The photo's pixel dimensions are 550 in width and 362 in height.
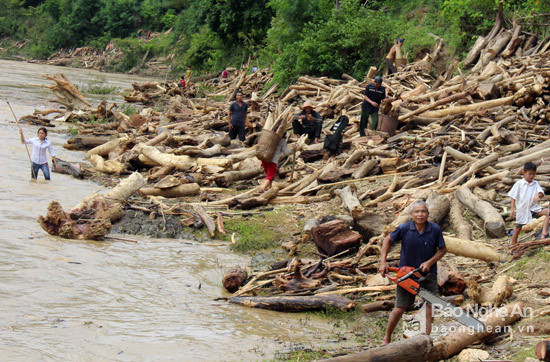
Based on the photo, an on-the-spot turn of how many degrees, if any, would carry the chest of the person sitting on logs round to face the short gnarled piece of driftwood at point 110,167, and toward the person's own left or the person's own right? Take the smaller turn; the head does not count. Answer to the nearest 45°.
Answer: approximately 90° to the person's own right

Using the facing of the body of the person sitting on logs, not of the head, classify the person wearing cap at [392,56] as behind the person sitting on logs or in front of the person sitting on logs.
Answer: behind

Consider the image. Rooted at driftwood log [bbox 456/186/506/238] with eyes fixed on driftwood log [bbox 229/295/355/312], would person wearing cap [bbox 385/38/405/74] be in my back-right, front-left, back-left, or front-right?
back-right

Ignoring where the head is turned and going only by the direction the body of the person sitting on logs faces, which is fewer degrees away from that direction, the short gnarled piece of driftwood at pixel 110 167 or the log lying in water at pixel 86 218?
the log lying in water

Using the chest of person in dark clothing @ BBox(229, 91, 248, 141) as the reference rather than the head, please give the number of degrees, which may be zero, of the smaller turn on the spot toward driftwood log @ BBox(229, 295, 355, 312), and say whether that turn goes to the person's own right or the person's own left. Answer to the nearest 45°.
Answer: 0° — they already face it

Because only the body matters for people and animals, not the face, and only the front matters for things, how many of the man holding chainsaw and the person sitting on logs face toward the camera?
2

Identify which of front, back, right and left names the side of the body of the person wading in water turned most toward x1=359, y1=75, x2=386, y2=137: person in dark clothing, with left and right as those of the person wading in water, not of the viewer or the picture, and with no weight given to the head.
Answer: left

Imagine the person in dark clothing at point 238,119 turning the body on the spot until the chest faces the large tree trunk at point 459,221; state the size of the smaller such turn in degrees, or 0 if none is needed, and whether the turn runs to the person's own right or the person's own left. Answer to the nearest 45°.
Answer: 0° — they already face it

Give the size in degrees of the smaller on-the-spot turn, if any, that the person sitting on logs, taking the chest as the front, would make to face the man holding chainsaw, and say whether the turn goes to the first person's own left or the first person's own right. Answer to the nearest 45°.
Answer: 0° — they already face them

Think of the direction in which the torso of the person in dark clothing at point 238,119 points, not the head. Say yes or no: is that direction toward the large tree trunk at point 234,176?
yes

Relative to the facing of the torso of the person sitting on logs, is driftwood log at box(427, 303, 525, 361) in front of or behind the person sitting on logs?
in front

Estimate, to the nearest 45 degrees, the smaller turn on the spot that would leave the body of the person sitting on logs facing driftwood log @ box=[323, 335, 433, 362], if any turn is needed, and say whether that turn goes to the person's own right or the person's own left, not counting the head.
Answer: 0° — they already face it
